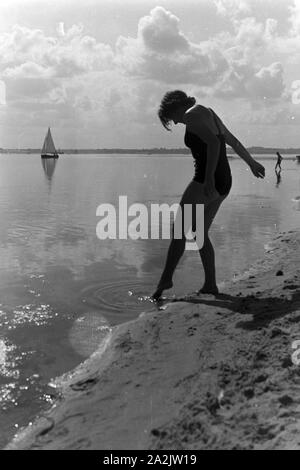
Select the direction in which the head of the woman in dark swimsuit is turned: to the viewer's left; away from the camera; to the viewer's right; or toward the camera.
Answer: to the viewer's left

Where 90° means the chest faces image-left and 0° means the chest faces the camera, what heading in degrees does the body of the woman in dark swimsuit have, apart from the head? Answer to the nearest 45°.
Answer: approximately 90°
